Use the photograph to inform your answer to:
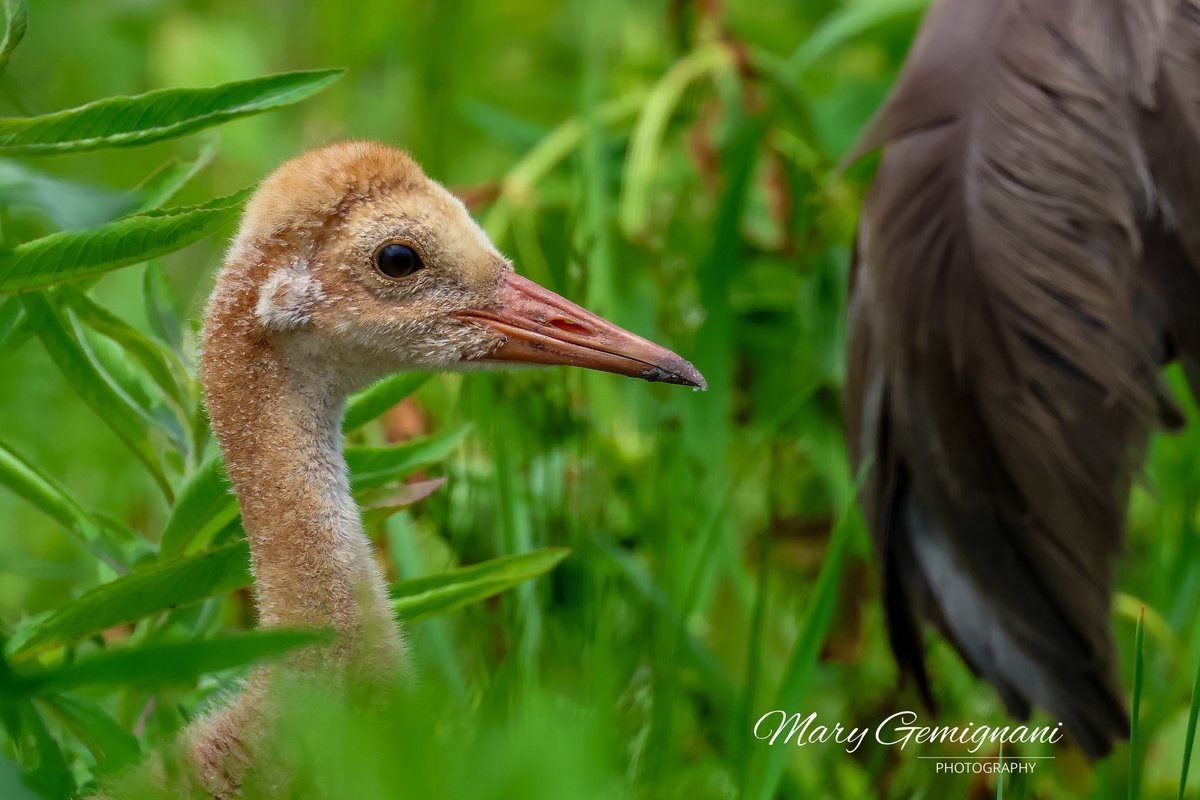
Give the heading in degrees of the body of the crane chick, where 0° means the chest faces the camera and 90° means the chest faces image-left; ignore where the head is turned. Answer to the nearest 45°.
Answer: approximately 270°
